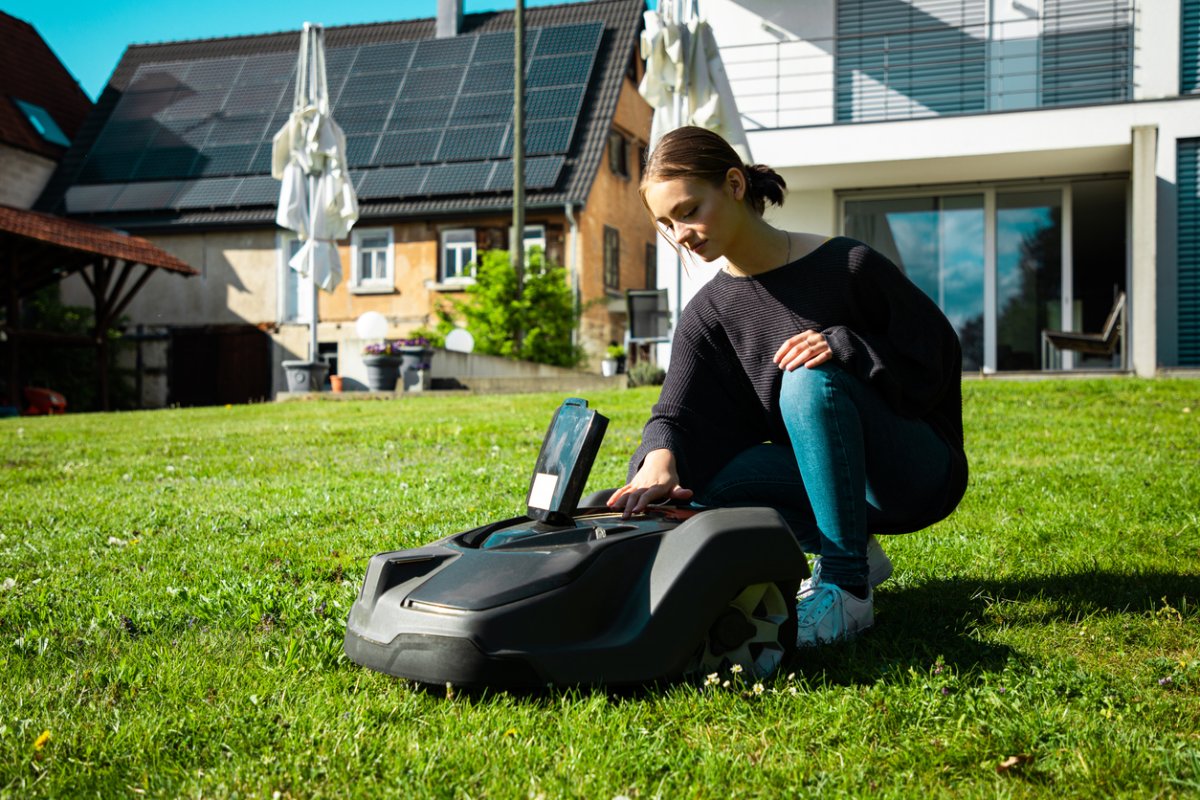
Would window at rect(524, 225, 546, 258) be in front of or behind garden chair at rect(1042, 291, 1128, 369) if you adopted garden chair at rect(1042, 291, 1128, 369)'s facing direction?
in front

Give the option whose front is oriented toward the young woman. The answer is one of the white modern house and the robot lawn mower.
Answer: the white modern house

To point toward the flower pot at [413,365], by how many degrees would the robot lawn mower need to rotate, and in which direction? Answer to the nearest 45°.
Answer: approximately 135° to its right

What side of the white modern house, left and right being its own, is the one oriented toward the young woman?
front

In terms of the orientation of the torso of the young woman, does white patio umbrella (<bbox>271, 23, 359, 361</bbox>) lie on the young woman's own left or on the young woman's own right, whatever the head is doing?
on the young woman's own right

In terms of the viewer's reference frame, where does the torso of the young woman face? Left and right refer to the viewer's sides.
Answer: facing the viewer and to the left of the viewer

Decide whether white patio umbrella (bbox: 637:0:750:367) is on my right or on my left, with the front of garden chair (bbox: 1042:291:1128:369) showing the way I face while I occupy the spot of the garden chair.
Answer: on my left

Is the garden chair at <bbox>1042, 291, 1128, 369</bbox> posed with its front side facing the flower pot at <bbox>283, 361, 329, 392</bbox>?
yes

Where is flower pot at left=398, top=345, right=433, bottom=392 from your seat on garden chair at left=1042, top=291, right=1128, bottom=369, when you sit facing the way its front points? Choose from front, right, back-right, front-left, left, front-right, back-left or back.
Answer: front

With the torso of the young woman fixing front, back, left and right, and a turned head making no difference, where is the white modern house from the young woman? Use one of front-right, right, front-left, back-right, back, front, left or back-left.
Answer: back-right

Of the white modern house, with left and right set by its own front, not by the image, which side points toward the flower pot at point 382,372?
right

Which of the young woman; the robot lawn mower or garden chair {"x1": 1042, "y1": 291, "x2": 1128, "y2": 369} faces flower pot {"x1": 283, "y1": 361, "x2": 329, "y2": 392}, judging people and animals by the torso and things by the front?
the garden chair

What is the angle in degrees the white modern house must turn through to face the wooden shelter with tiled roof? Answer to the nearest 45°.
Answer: approximately 90° to its right

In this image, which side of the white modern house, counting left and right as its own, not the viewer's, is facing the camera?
front

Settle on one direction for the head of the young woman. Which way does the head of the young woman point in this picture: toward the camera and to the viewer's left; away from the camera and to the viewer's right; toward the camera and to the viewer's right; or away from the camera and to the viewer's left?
toward the camera and to the viewer's left
